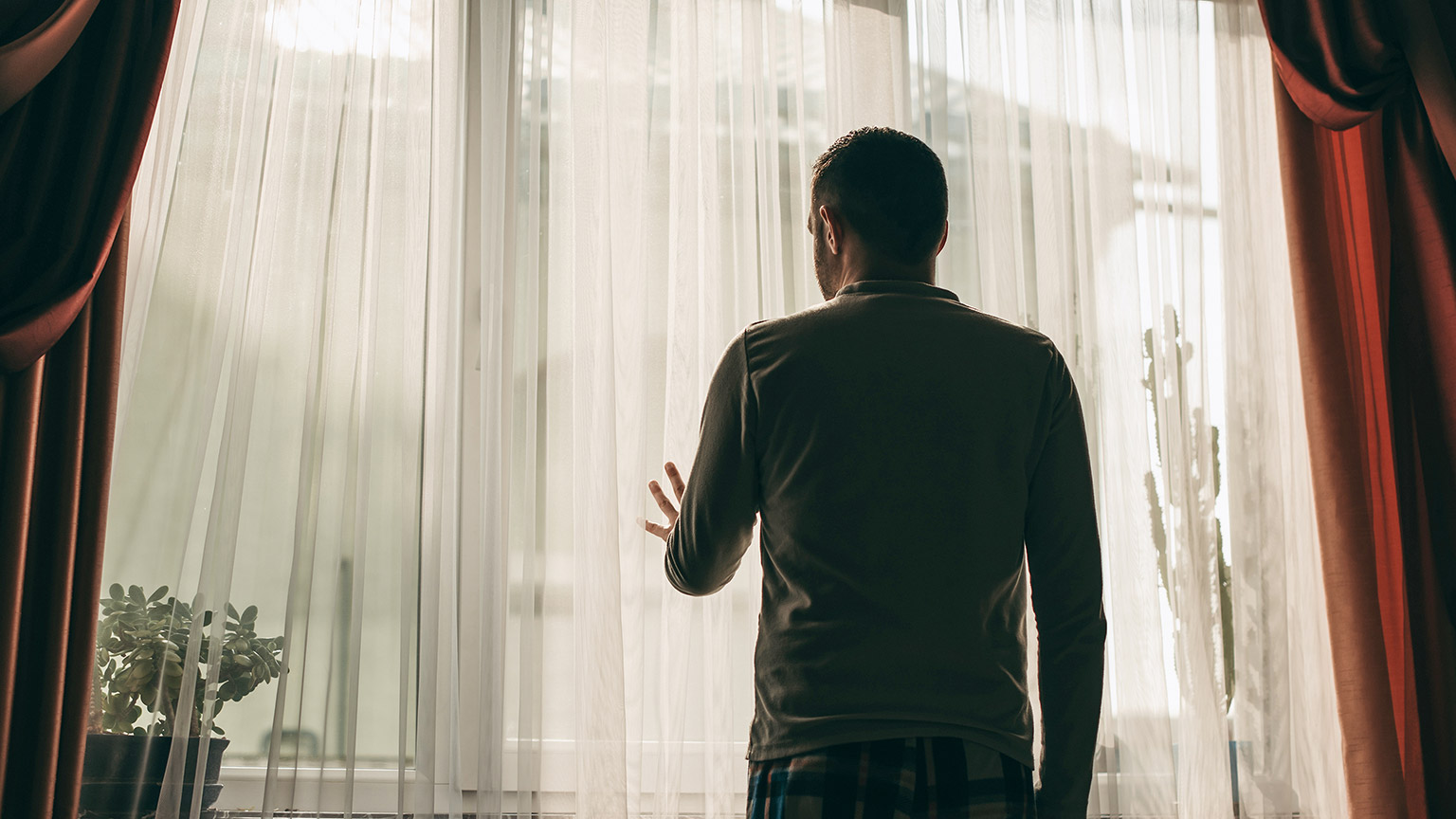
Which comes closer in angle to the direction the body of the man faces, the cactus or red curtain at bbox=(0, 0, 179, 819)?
the cactus

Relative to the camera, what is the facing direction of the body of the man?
away from the camera

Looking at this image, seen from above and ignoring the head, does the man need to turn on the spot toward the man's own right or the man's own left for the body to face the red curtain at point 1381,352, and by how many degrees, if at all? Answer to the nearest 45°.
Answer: approximately 45° to the man's own right

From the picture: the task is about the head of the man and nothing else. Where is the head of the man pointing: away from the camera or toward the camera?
away from the camera

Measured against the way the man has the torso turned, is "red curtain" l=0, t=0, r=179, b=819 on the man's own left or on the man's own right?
on the man's own left
